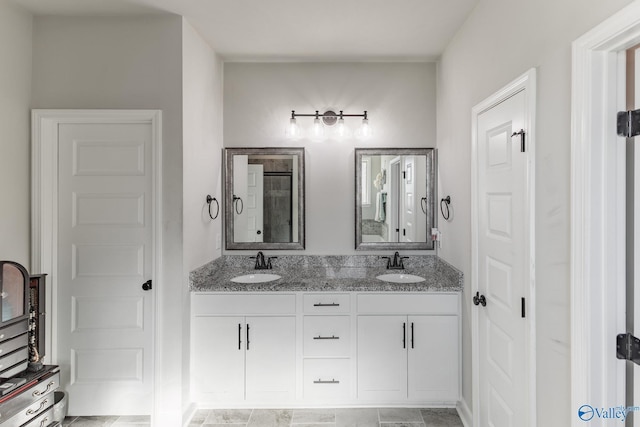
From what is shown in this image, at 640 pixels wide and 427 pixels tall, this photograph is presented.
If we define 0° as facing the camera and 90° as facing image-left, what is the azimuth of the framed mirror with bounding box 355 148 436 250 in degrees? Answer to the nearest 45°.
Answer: approximately 0°

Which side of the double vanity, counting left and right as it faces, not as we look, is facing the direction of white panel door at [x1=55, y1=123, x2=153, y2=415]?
right

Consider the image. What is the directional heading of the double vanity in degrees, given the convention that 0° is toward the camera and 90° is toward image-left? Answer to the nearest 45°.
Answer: approximately 0°
